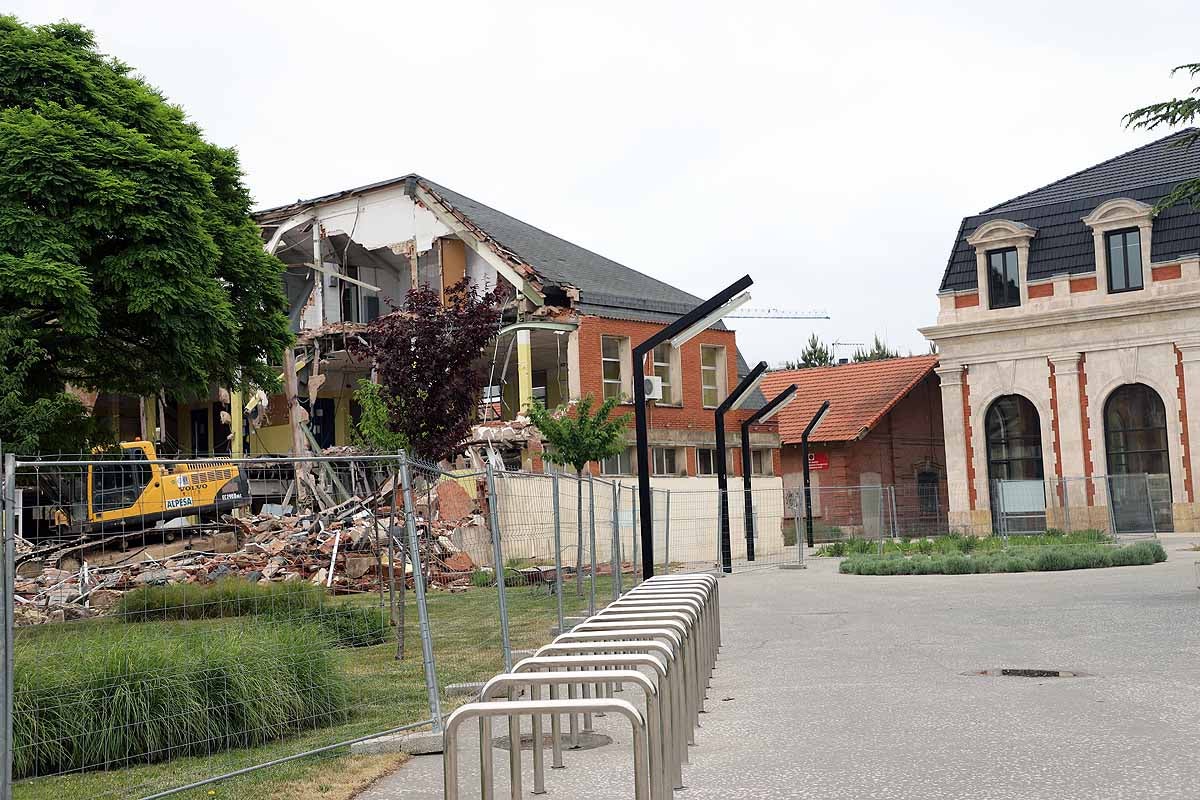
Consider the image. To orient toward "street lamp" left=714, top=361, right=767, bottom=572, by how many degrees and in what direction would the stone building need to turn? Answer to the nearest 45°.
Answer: approximately 45° to its right

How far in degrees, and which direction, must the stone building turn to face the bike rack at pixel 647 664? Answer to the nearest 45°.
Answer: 0° — it already faces it

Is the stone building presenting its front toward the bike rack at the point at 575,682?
yes

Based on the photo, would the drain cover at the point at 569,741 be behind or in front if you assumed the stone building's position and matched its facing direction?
in front

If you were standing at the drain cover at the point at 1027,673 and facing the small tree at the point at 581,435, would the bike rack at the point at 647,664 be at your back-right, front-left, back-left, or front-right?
back-left

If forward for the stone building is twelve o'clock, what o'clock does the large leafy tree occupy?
The large leafy tree is roughly at 1 o'clock from the stone building.

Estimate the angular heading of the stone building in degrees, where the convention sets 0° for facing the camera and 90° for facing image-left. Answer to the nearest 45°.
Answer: approximately 0°

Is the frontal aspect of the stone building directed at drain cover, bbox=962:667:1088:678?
yes

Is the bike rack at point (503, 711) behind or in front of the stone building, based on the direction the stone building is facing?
in front

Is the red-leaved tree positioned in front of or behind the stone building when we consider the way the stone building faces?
in front

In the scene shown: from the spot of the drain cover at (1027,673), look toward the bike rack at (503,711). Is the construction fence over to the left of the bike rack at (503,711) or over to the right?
right
